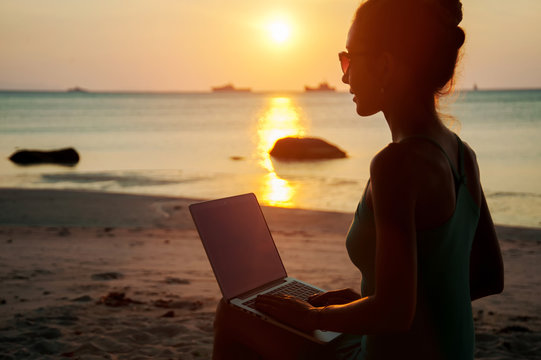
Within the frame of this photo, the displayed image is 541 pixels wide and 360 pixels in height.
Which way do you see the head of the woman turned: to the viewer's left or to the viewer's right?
to the viewer's left

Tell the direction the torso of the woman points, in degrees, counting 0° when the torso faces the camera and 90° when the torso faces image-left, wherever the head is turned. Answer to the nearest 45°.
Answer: approximately 135°

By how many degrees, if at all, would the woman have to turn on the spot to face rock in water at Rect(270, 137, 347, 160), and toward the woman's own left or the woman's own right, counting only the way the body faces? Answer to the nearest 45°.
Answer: approximately 45° to the woman's own right
